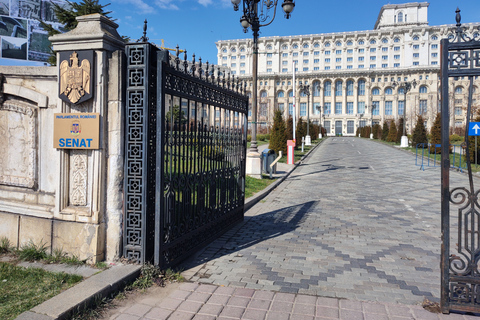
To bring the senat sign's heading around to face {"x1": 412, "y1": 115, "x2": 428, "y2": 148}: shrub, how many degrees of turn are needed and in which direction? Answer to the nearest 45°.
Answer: approximately 135° to its left

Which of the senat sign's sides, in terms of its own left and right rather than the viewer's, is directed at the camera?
front

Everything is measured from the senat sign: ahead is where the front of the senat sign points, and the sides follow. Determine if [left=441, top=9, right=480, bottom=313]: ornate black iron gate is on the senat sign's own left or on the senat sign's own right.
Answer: on the senat sign's own left

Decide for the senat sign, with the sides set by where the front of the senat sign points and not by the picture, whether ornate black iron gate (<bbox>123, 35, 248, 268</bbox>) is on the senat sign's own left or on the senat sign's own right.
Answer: on the senat sign's own left

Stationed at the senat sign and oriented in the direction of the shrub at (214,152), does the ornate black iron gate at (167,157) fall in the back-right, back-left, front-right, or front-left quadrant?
front-right

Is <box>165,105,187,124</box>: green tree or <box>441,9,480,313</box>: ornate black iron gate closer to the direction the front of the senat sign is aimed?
the ornate black iron gate
